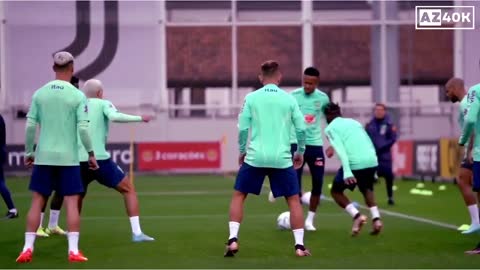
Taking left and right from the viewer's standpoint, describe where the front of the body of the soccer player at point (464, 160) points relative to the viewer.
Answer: facing to the left of the viewer

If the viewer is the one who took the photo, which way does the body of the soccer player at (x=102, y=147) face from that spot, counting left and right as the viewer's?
facing away from the viewer and to the right of the viewer

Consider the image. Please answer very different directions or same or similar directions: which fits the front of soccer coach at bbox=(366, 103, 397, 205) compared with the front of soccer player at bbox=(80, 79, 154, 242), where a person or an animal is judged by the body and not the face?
very different directions

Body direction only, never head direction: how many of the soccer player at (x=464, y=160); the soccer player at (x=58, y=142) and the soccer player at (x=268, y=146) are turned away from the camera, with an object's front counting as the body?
2

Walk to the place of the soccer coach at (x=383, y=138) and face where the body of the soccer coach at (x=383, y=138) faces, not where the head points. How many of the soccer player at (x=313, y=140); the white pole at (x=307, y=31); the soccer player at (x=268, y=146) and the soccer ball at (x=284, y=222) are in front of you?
3

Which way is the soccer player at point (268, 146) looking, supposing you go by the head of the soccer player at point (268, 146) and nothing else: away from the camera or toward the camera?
away from the camera

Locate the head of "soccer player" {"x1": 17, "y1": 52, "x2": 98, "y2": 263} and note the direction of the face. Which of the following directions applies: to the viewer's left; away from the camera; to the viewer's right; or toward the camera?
away from the camera

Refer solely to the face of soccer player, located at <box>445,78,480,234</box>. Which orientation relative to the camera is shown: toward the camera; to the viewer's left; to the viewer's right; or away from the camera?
to the viewer's left

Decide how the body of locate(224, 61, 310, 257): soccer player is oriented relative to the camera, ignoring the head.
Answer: away from the camera

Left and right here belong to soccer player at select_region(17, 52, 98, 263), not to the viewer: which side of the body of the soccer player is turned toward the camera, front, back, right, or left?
back

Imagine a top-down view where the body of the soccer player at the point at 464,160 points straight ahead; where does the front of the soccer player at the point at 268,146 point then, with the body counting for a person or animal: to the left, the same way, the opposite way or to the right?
to the right

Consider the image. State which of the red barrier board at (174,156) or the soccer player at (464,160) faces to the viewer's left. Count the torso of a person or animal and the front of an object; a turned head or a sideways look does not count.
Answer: the soccer player
